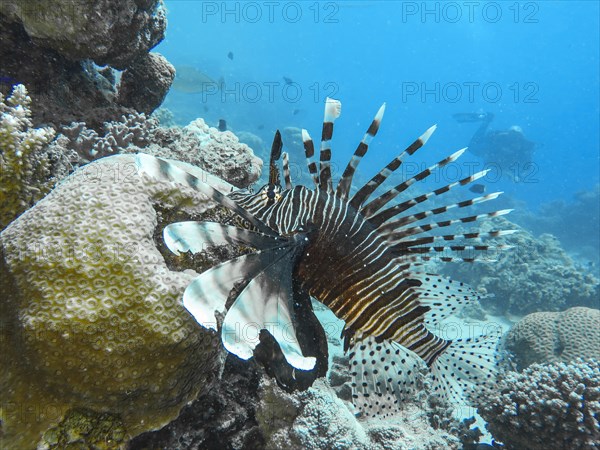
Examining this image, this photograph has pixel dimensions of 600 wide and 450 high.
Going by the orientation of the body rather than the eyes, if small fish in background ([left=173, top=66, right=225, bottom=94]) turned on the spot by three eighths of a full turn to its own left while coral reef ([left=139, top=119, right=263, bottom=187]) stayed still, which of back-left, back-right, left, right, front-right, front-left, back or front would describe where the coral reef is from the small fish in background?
front-right

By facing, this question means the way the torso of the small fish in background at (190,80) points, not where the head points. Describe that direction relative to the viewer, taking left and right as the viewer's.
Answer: facing to the left of the viewer

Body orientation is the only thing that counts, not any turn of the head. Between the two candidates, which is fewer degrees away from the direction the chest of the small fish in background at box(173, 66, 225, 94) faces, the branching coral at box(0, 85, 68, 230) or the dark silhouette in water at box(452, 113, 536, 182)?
the branching coral

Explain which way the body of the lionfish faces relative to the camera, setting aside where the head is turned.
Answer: to the viewer's left

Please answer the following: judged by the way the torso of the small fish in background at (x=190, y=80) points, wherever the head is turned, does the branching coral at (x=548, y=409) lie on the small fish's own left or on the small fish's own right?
on the small fish's own left

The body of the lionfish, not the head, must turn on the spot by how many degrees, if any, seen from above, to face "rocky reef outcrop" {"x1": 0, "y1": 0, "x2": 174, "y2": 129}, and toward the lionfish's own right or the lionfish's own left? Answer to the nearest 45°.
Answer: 0° — it already faces it

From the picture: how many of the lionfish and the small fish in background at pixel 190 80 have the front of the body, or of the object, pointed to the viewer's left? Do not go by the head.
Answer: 2
